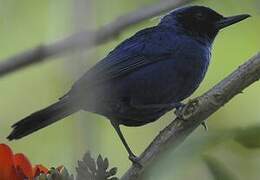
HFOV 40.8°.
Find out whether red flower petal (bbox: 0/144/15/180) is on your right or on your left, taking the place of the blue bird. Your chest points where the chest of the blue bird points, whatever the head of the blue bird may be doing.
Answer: on your right

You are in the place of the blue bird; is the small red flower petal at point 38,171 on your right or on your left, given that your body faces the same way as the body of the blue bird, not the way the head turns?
on your right

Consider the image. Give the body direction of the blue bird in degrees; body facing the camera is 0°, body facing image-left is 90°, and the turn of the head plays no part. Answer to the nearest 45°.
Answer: approximately 270°
